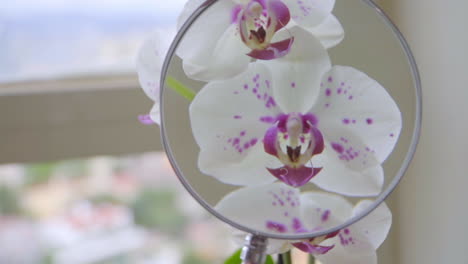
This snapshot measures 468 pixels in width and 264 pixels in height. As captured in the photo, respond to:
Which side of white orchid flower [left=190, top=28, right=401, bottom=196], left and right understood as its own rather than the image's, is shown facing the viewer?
front
